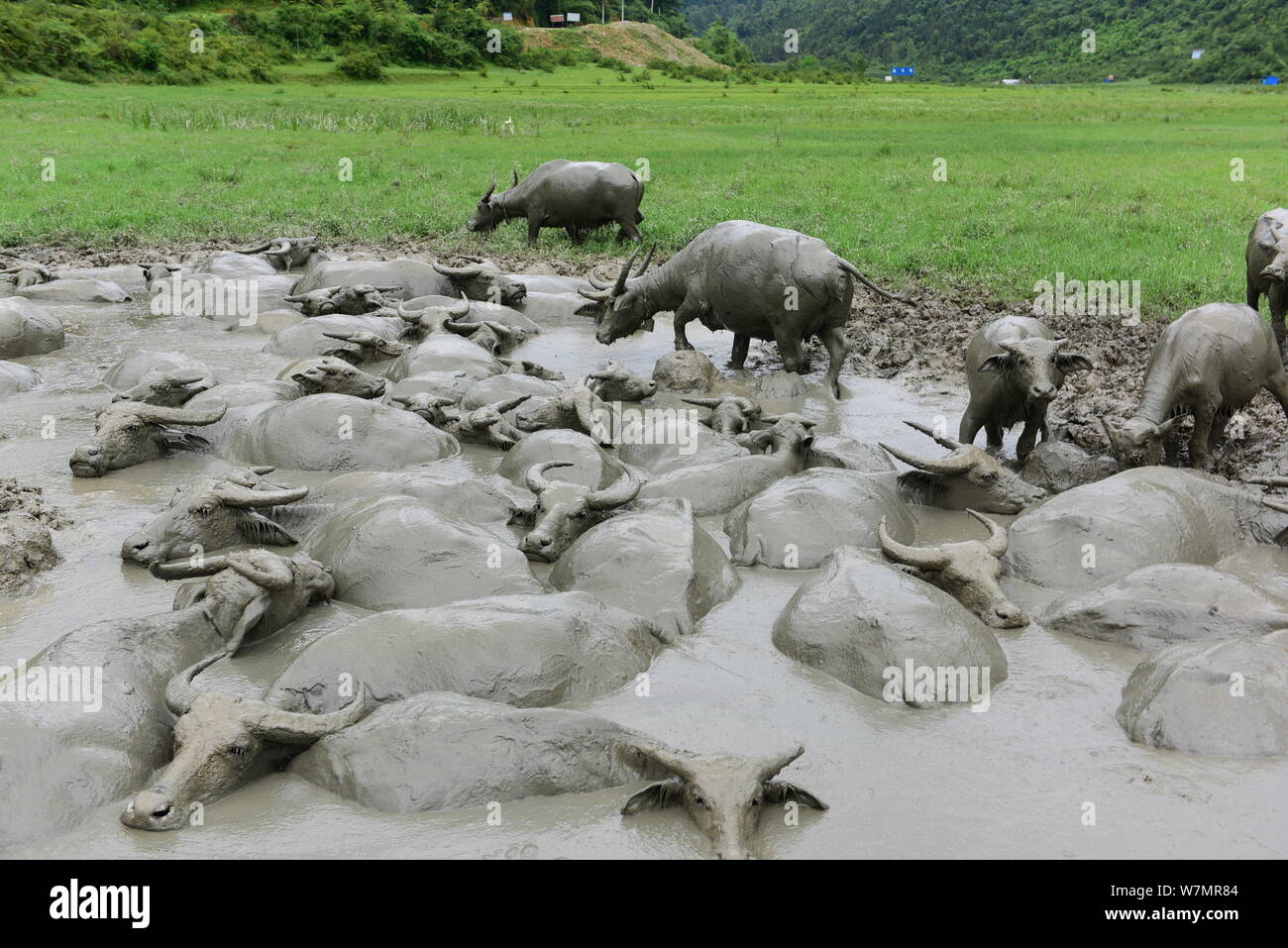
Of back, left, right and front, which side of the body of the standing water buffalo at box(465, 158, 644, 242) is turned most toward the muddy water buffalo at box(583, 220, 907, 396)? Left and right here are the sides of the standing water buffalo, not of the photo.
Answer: left

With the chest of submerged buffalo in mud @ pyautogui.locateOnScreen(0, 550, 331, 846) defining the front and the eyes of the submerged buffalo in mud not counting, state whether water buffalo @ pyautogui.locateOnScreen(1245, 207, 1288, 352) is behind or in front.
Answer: in front

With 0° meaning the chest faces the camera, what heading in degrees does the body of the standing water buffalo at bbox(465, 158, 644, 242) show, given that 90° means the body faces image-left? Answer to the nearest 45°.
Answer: approximately 90°

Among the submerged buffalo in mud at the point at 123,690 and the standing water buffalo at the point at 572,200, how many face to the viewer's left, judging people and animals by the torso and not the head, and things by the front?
1

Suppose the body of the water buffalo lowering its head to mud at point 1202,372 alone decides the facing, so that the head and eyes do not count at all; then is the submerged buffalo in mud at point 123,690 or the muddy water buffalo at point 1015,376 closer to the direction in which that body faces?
the submerged buffalo in mud

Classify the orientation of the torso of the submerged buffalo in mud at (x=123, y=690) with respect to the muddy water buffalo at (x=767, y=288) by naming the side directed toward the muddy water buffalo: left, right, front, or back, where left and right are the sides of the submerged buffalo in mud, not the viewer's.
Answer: front

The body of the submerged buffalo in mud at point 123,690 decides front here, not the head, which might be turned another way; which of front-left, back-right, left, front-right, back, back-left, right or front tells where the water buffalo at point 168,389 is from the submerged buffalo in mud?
front-left

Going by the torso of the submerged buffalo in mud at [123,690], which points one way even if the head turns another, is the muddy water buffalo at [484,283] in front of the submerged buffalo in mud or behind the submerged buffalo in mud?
in front
